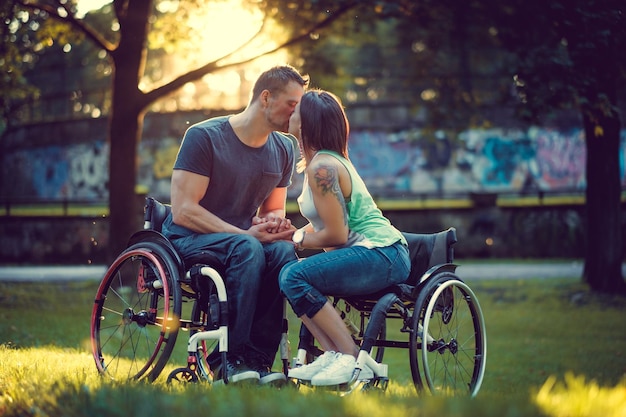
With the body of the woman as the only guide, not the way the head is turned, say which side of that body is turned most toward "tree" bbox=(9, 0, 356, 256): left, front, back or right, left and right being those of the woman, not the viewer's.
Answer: right

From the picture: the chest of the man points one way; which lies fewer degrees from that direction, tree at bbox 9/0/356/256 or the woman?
the woman

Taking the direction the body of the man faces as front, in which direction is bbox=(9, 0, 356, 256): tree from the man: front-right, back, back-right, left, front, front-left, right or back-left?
back-left

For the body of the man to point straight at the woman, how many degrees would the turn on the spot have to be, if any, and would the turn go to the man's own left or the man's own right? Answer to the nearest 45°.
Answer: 0° — they already face them

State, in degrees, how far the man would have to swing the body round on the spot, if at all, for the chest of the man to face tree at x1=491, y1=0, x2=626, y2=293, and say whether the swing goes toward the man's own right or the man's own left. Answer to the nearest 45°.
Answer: approximately 90° to the man's own left

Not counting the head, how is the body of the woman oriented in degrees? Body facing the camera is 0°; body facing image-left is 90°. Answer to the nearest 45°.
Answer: approximately 90°

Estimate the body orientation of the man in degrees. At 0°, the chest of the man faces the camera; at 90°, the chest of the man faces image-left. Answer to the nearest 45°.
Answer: approximately 315°

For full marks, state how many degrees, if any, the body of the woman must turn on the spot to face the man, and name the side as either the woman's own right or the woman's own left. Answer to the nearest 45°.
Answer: approximately 45° to the woman's own right

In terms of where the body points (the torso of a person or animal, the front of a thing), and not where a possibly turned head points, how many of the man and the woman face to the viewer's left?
1
